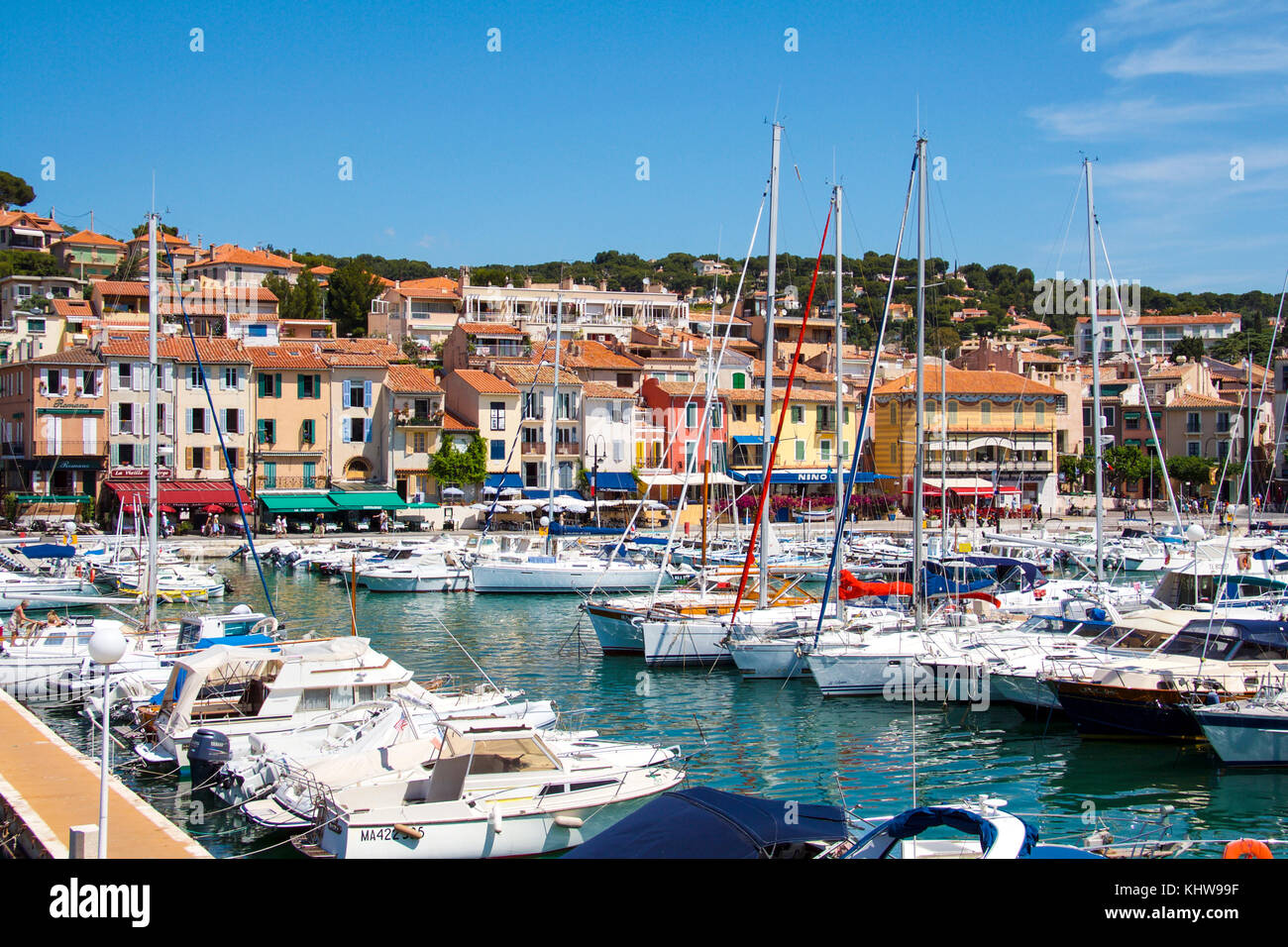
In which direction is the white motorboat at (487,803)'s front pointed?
to the viewer's right
